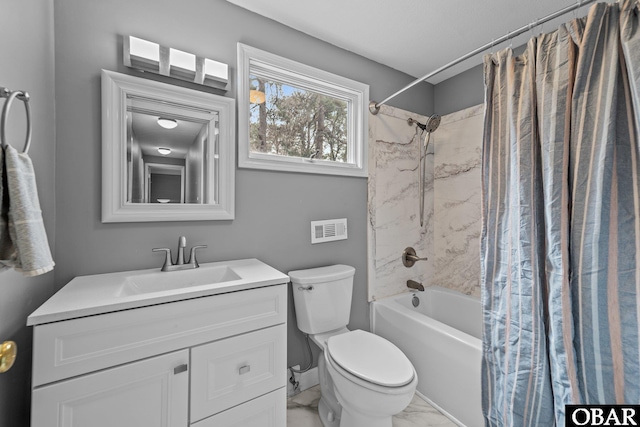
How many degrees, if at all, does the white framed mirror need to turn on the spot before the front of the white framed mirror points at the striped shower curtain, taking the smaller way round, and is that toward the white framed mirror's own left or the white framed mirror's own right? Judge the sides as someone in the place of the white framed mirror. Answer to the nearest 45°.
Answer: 0° — it already faces it

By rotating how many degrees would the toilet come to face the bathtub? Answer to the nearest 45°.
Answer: approximately 90° to its left

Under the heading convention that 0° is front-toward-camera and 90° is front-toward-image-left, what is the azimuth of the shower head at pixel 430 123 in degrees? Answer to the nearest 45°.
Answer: approximately 315°

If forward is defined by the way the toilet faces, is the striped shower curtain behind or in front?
in front

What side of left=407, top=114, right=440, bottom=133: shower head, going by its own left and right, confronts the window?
right

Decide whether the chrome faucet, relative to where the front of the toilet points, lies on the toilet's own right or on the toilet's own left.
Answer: on the toilet's own right

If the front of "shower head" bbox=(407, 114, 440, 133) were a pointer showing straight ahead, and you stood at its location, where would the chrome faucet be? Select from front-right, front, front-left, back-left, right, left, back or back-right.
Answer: right

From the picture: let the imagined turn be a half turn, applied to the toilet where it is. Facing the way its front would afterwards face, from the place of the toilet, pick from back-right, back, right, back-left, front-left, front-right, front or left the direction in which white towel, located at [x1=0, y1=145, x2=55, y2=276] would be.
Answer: left

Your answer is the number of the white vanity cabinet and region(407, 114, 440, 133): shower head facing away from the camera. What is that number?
0

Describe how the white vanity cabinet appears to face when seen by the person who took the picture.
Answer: facing the viewer and to the right of the viewer

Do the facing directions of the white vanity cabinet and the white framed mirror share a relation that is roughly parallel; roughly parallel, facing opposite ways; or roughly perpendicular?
roughly parallel

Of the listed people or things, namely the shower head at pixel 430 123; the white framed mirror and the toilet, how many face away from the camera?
0

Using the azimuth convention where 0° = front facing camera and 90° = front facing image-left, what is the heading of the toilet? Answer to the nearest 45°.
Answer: approximately 315°

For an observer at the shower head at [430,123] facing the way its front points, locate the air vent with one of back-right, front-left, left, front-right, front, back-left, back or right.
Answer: right
